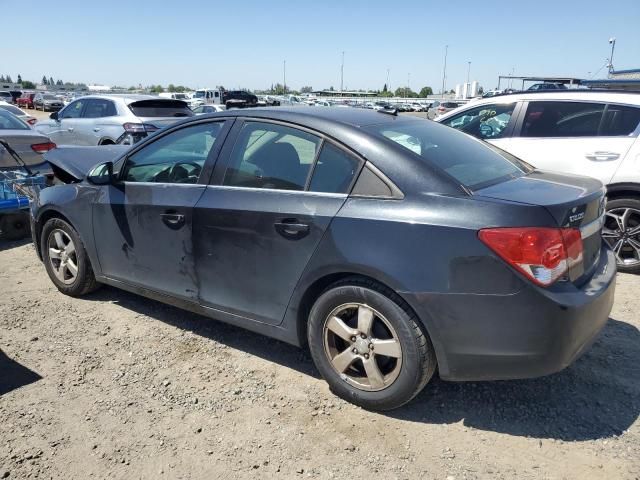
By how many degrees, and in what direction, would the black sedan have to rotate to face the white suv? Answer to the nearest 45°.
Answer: approximately 90° to its right

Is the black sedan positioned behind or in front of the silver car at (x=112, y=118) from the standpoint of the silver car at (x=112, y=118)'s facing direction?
behind

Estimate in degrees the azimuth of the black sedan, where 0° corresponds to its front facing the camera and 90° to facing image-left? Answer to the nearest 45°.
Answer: approximately 135°

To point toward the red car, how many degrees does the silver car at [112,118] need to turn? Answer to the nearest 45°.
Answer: approximately 45° to its right

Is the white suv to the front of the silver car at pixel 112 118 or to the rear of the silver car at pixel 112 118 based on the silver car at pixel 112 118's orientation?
to the rear

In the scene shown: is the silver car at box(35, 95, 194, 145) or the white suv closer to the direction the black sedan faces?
the silver car

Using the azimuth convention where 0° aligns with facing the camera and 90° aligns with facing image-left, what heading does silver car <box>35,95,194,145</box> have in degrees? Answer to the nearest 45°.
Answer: approximately 135°
